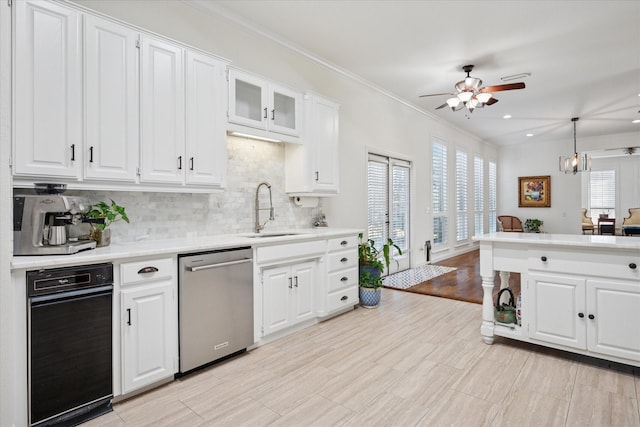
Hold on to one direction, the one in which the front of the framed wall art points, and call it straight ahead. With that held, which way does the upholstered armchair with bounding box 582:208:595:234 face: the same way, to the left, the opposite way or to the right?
to the left

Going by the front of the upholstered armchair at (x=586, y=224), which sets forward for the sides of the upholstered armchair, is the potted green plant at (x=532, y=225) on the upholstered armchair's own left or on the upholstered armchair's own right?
on the upholstered armchair's own right

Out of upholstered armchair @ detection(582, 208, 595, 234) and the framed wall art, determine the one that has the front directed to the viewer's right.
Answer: the upholstered armchair

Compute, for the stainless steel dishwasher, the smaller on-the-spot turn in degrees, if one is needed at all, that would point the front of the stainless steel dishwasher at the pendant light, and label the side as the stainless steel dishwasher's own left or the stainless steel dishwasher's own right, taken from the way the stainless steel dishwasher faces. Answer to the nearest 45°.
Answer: approximately 45° to the stainless steel dishwasher's own left

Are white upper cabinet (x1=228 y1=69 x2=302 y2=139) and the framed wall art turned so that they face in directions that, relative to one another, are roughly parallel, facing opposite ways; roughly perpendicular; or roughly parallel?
roughly perpendicular

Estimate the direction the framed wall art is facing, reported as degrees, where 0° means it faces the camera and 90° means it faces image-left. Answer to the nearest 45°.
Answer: approximately 0°

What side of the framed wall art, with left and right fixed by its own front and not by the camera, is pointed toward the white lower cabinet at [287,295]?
front

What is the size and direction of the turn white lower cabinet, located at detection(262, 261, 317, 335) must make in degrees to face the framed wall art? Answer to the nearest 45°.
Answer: approximately 90° to its left

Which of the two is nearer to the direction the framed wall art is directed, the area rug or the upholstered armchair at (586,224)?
the area rug

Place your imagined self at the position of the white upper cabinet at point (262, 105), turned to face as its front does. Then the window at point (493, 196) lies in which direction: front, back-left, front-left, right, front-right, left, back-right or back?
left

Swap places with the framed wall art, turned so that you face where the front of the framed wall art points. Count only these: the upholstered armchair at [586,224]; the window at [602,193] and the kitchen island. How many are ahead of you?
1

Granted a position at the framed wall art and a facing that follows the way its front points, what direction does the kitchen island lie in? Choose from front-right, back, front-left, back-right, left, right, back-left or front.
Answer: front

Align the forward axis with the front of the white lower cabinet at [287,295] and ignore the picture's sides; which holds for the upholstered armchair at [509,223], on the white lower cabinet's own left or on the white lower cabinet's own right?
on the white lower cabinet's own left

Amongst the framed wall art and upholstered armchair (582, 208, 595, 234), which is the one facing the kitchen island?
the framed wall art
